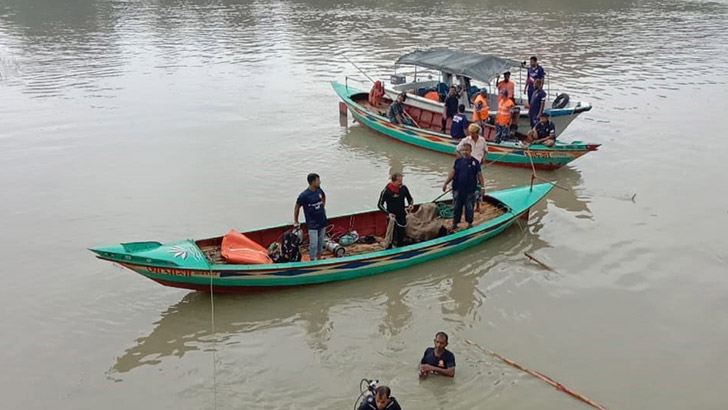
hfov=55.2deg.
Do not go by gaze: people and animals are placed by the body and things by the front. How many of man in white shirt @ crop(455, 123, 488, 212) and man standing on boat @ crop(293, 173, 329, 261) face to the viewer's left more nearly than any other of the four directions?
0

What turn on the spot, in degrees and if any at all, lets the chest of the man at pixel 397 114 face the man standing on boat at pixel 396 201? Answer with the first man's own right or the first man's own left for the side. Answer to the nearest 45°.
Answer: approximately 45° to the first man's own right

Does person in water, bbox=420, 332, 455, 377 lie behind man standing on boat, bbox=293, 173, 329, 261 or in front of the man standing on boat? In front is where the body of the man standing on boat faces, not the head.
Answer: in front

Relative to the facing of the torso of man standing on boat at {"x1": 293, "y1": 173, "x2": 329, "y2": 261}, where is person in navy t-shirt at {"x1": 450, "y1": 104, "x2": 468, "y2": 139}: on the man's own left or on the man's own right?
on the man's own left

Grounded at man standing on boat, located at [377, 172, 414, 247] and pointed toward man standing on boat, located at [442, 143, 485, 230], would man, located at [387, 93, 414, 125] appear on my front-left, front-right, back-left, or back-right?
front-left

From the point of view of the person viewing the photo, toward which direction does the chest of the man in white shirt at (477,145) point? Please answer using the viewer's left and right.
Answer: facing the viewer

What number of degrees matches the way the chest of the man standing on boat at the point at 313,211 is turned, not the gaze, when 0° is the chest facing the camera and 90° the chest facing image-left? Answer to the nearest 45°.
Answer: approximately 315°

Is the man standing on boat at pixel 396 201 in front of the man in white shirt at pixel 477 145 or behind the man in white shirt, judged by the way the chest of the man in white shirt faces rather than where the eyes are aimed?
in front

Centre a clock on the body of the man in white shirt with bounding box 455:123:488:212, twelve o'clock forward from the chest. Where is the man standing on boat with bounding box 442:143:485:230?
The man standing on boat is roughly at 12 o'clock from the man in white shirt.

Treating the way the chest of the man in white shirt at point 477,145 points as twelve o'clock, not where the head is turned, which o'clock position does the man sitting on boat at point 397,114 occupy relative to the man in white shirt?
The man sitting on boat is roughly at 5 o'clock from the man in white shirt.

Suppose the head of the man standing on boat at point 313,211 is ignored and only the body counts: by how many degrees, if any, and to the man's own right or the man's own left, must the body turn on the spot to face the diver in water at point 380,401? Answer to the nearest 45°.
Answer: approximately 45° to the man's own right

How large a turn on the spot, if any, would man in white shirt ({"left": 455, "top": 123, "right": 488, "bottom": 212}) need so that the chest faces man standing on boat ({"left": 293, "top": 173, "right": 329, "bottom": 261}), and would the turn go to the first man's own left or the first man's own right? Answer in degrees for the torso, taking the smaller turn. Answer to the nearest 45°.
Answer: approximately 45° to the first man's own right

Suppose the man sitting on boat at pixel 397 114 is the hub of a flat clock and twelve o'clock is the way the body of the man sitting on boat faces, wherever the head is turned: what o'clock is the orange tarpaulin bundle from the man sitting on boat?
The orange tarpaulin bundle is roughly at 2 o'clock from the man sitting on boat.

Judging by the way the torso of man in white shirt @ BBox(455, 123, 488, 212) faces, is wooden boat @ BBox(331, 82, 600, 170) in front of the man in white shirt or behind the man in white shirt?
behind

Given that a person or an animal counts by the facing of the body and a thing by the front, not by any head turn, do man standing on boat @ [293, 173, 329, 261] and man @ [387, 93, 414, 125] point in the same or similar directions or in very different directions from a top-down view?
same or similar directions
